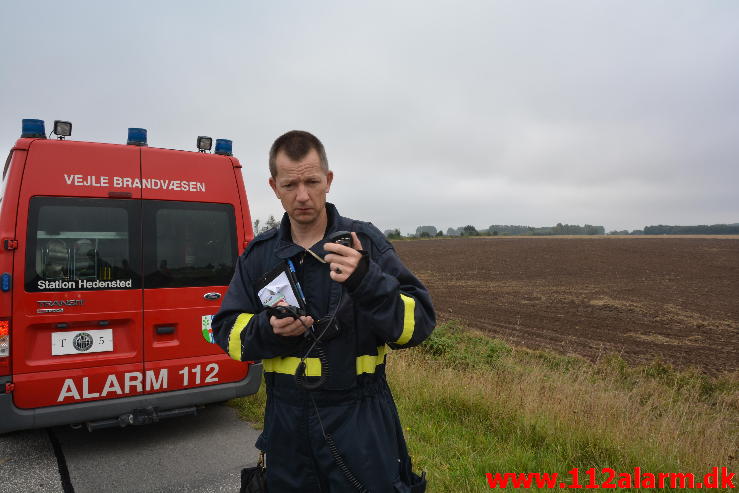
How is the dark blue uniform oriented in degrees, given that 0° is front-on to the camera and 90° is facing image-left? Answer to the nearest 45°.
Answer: approximately 0°

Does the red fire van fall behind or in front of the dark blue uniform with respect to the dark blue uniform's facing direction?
behind
